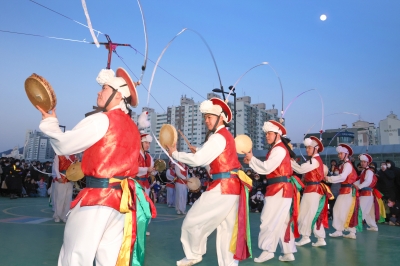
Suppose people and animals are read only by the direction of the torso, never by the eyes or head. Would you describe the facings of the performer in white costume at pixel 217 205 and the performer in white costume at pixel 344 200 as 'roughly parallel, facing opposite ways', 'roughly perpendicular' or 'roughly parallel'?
roughly parallel

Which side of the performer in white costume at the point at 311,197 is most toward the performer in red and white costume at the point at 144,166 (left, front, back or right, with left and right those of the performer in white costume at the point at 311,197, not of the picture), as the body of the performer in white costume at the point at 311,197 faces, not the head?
front

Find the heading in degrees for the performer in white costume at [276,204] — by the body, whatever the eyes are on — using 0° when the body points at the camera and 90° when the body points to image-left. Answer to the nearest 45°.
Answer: approximately 90°

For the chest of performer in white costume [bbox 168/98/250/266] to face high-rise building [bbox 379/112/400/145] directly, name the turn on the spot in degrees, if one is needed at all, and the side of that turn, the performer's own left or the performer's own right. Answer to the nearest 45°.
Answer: approximately 135° to the performer's own right

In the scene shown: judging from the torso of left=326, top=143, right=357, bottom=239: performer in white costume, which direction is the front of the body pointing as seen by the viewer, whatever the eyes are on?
to the viewer's left

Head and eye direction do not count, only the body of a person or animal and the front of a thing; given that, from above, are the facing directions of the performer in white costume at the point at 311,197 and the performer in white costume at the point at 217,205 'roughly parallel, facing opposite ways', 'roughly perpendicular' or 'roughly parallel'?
roughly parallel

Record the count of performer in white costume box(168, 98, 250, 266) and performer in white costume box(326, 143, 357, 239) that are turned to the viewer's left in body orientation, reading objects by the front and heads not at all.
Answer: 2

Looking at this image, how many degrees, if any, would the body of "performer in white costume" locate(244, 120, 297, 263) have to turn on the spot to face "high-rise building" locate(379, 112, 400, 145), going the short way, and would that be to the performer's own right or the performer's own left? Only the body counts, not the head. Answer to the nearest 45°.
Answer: approximately 90° to the performer's own right

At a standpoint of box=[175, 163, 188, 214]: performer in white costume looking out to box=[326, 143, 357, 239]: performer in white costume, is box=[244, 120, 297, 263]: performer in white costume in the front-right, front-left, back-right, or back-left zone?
front-right

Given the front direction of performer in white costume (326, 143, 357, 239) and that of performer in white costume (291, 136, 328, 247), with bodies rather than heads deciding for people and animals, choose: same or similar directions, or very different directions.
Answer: same or similar directions

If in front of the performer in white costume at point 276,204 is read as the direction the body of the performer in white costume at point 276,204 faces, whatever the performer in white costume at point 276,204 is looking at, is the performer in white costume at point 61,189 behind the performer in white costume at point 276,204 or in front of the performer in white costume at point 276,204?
in front

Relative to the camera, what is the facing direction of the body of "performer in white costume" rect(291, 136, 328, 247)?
to the viewer's left

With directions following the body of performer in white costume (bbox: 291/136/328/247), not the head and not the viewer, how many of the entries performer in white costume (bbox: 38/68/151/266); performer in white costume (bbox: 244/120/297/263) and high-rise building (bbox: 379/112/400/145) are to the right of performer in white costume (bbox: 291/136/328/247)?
1

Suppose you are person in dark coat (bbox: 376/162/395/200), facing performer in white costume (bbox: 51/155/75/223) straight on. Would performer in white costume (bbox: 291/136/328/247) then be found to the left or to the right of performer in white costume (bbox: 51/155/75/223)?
left

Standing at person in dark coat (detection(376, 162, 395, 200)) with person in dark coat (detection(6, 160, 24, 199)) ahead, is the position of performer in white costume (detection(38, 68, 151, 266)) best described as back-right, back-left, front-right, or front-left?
front-left

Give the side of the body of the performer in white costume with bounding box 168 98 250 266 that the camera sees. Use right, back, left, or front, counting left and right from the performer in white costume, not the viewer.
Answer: left

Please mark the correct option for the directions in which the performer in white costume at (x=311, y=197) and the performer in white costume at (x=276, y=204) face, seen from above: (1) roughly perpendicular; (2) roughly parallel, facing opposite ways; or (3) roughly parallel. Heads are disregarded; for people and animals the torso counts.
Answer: roughly parallel
